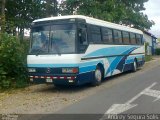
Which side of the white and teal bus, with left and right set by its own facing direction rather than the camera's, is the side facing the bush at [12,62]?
front

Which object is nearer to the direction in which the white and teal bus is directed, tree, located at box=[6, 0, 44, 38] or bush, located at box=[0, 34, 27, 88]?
the bush

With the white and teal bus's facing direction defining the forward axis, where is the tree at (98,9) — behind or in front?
behind

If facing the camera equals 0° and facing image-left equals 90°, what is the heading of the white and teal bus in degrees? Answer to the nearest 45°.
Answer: approximately 45°
